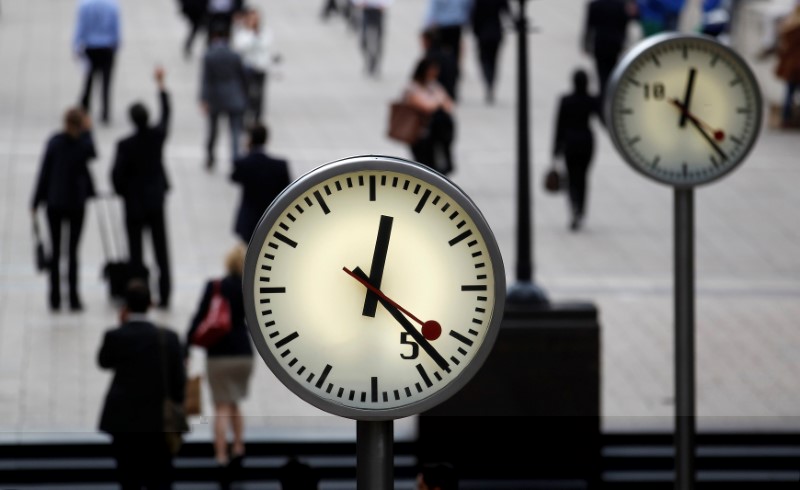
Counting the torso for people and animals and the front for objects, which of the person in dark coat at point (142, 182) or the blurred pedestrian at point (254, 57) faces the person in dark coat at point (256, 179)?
the blurred pedestrian

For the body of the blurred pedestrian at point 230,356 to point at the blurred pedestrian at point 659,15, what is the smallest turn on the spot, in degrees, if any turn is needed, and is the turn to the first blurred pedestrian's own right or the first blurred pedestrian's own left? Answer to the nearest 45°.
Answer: approximately 45° to the first blurred pedestrian's own right

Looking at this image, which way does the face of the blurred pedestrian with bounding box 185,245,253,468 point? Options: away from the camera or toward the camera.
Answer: away from the camera

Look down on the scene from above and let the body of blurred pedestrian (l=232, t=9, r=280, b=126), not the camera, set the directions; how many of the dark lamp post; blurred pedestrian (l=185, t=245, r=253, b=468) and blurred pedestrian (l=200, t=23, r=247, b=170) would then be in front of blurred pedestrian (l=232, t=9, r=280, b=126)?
3

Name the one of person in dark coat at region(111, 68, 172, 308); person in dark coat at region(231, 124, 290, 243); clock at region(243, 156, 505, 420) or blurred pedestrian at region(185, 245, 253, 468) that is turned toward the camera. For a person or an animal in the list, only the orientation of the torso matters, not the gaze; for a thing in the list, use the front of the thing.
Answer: the clock

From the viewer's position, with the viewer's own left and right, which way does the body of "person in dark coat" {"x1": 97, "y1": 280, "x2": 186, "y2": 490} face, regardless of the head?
facing away from the viewer

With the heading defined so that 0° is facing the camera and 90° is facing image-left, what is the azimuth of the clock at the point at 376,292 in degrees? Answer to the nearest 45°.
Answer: approximately 0°

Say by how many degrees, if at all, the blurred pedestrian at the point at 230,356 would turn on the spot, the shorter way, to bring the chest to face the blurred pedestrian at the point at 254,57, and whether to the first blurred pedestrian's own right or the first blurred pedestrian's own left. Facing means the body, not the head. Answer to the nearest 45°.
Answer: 0° — they already face them

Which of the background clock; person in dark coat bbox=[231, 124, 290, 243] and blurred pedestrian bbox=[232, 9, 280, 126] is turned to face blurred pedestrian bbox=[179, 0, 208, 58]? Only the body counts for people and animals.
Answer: the person in dark coat

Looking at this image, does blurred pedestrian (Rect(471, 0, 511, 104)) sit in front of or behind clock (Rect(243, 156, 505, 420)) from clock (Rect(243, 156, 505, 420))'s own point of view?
behind

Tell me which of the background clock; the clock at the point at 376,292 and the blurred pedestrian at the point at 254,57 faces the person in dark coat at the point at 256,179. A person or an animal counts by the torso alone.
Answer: the blurred pedestrian

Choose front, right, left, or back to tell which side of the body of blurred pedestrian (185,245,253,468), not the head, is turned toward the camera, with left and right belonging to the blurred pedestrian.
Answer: back

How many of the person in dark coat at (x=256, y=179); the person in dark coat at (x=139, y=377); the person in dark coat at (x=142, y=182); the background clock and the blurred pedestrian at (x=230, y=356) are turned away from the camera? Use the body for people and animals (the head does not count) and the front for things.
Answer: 4

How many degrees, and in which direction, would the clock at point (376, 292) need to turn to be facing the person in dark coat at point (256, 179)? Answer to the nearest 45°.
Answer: approximately 180°
